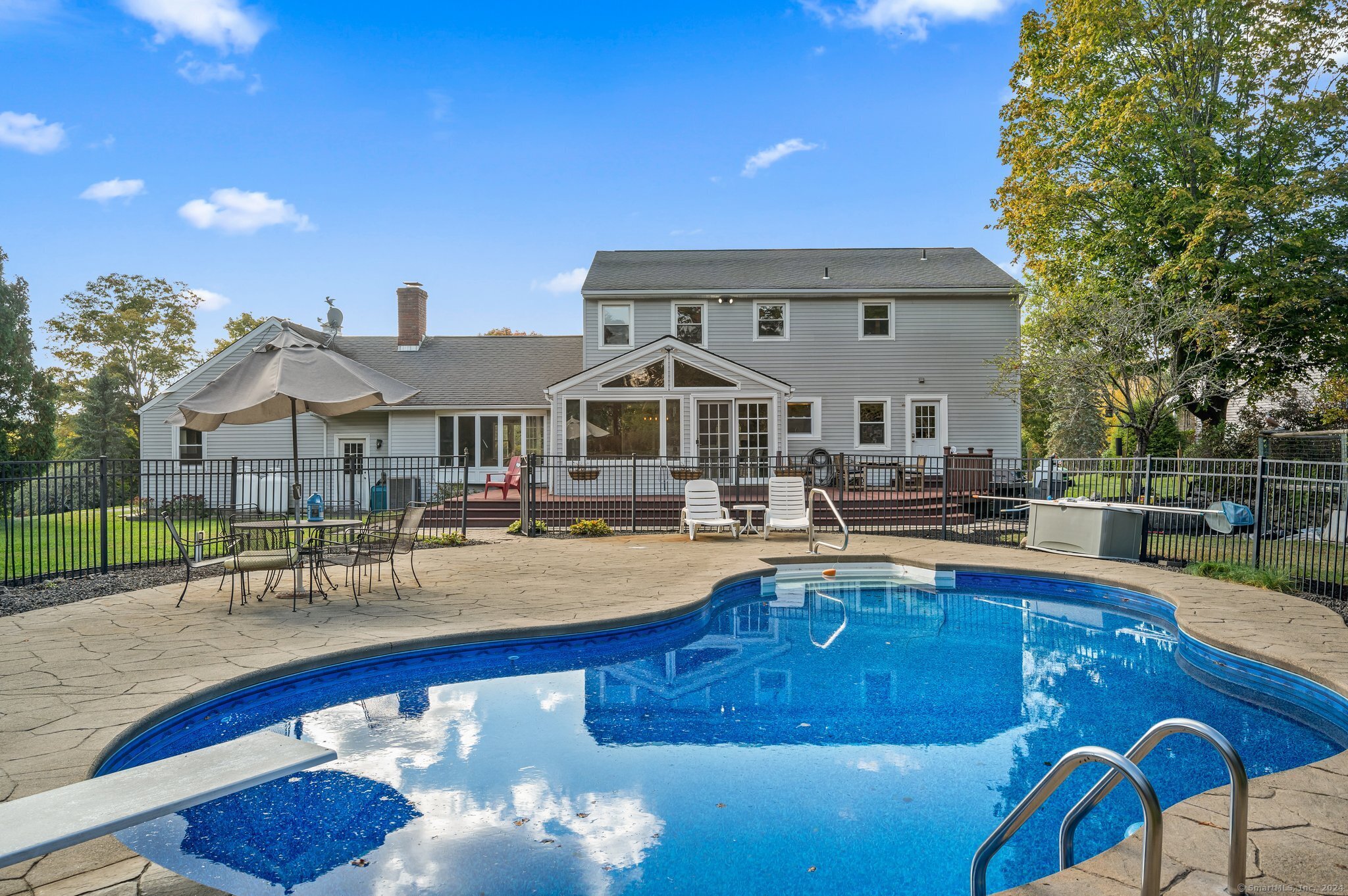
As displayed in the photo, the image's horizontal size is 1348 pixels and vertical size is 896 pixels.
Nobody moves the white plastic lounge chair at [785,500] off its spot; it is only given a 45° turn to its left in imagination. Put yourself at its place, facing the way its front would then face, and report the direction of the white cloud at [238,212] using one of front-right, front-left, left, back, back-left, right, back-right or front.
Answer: back

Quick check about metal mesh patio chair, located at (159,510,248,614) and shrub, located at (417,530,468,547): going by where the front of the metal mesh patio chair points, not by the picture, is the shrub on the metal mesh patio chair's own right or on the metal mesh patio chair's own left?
on the metal mesh patio chair's own left

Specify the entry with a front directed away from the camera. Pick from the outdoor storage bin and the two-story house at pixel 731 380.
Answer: the two-story house

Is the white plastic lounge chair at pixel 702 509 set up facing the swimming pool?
yes

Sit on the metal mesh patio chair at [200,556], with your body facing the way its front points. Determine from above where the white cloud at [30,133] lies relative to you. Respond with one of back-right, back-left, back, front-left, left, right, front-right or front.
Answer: left

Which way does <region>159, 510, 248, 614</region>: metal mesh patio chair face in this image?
to the viewer's right

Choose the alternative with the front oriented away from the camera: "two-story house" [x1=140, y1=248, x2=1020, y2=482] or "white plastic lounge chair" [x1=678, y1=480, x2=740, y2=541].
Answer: the two-story house

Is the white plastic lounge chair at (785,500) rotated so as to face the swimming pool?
yes

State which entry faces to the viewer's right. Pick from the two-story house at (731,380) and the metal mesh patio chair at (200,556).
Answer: the metal mesh patio chair

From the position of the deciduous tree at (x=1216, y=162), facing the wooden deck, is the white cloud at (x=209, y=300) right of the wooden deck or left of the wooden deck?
right

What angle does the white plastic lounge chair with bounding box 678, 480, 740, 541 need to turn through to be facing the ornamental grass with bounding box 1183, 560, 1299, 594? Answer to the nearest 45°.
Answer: approximately 45° to its left

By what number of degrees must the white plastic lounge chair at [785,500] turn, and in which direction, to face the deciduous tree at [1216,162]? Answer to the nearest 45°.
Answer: approximately 135° to its left
